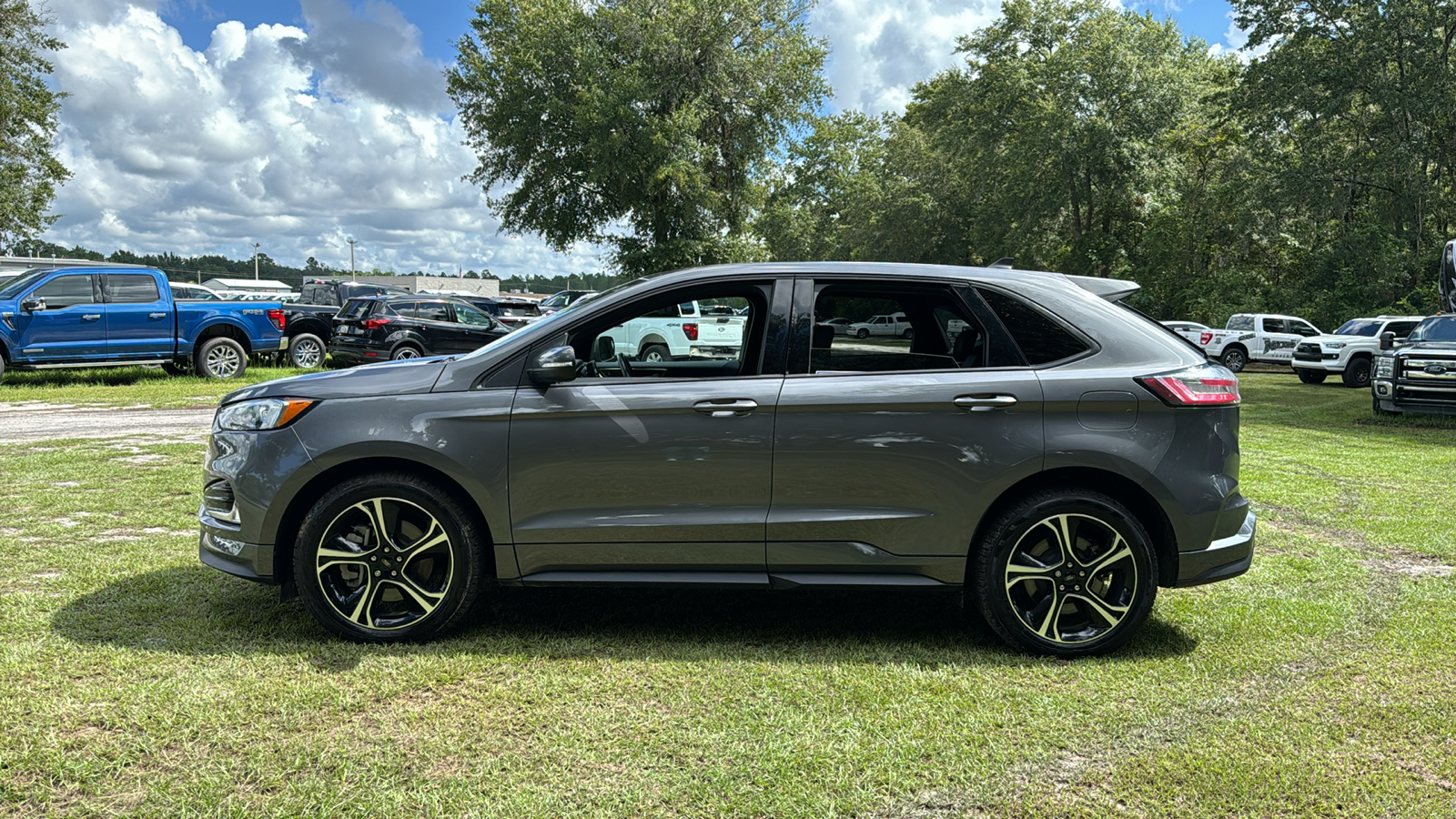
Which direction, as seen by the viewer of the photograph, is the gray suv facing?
facing to the left of the viewer

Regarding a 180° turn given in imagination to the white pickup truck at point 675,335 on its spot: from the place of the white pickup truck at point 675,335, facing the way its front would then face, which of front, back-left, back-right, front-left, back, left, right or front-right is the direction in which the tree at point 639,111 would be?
back-left

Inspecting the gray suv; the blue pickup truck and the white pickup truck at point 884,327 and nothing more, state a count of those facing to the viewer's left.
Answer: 3

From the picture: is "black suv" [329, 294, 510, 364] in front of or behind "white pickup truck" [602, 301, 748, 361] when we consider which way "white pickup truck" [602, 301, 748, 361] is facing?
in front

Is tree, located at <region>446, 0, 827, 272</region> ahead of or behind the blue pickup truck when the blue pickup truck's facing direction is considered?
behind

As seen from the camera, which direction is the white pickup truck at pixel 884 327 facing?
to the viewer's left

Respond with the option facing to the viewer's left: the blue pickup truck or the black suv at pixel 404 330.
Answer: the blue pickup truck

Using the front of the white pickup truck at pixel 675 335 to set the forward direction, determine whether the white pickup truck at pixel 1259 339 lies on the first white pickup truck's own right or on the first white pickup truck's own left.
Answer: on the first white pickup truck's own right

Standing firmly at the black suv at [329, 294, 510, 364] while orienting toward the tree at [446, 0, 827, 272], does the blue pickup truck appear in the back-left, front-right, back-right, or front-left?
back-left

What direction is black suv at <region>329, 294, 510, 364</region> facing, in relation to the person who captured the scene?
facing away from the viewer and to the right of the viewer

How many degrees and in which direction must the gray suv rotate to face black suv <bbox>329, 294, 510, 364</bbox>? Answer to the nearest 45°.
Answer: approximately 45° to its right

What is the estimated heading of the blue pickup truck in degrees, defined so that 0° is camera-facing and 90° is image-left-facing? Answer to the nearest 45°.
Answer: approximately 90°

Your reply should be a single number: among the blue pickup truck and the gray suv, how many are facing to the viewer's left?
2

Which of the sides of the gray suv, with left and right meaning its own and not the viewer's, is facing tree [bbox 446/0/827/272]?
right

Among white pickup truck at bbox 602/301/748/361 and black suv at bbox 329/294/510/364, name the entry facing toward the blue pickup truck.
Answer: the white pickup truck

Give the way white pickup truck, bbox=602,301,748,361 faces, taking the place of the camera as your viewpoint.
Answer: facing away from the viewer and to the left of the viewer
